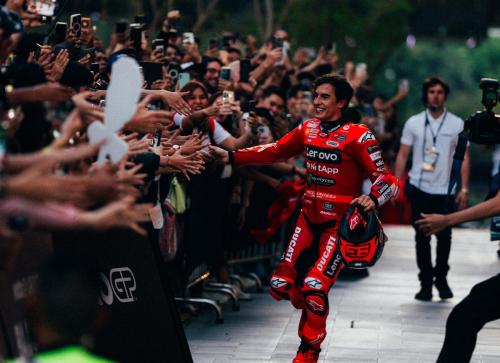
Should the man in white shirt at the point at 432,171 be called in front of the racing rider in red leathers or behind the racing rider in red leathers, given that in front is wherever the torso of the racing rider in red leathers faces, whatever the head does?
behind

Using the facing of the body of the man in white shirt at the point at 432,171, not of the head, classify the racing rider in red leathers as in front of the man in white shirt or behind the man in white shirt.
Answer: in front

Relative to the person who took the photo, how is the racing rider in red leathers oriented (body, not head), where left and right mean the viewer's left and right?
facing the viewer and to the left of the viewer

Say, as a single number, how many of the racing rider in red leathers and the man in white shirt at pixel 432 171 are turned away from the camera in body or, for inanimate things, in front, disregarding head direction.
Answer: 0

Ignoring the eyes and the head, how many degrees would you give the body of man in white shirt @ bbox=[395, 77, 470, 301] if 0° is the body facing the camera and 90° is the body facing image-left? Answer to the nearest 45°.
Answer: approximately 0°
